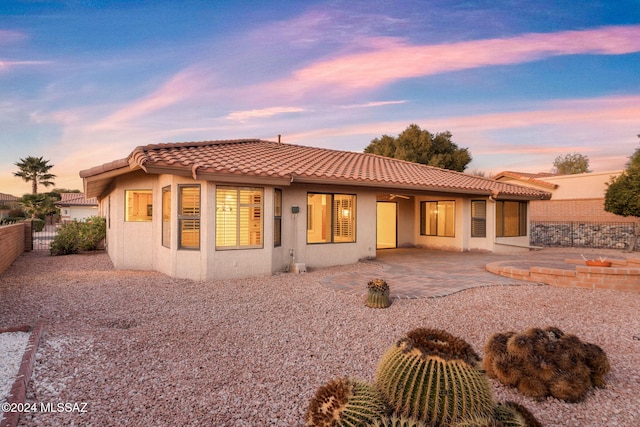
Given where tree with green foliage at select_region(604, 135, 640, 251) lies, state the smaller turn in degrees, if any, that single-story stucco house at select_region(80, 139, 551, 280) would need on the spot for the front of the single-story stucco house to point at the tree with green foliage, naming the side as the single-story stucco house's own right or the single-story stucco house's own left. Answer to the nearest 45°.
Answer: approximately 135° to the single-story stucco house's own right

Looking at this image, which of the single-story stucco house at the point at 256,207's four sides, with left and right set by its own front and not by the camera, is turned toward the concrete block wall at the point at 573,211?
right

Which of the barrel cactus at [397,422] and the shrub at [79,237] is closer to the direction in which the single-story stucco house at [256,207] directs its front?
the shrub

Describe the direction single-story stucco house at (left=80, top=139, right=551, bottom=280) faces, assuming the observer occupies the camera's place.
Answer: facing away from the viewer and to the left of the viewer

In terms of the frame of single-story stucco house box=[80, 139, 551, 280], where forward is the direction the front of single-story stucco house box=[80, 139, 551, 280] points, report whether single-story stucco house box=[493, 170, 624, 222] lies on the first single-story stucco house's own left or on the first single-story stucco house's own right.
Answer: on the first single-story stucco house's own right

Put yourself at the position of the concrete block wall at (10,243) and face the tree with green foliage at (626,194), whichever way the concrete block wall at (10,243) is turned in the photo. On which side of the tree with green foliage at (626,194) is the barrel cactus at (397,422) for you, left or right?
right

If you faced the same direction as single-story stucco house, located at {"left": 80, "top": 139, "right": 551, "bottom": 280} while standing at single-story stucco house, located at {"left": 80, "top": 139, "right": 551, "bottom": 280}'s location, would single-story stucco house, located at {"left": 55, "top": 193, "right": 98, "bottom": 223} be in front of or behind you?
in front

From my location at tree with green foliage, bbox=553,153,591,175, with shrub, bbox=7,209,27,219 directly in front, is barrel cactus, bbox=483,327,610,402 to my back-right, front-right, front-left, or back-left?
front-left
